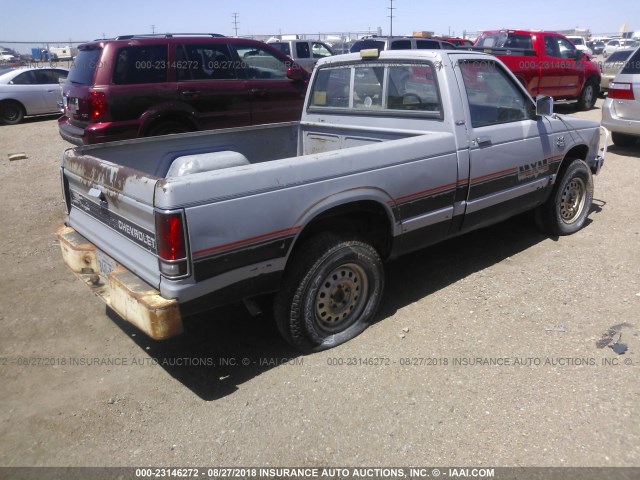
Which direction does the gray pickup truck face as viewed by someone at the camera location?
facing away from the viewer and to the right of the viewer

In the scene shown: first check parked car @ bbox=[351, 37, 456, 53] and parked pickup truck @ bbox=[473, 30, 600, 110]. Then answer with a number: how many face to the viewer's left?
0

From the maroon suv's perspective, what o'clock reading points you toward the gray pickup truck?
The gray pickup truck is roughly at 4 o'clock from the maroon suv.

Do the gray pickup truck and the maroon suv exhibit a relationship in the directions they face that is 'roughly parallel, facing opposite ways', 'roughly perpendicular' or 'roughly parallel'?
roughly parallel

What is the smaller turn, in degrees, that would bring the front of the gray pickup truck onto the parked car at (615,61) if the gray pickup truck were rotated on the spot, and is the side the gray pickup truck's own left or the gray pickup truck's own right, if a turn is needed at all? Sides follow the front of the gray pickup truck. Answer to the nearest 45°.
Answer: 0° — it already faces it

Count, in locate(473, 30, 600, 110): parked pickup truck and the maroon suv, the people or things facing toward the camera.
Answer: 0

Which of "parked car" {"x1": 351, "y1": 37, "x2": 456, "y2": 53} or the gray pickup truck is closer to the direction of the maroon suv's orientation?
the parked car

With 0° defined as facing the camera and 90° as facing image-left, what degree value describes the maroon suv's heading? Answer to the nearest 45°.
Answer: approximately 225°
